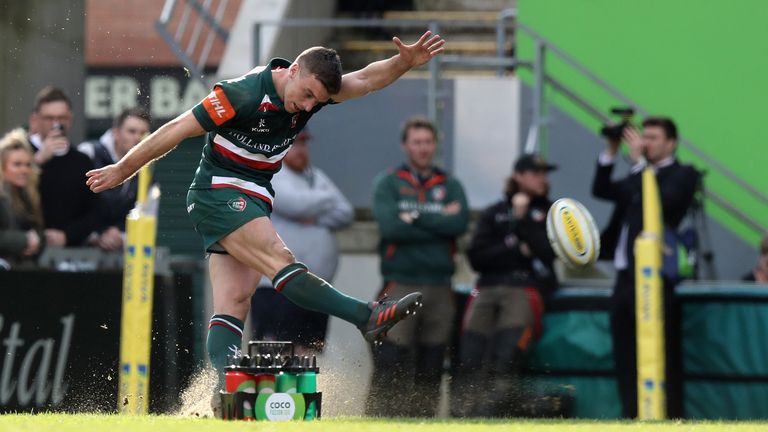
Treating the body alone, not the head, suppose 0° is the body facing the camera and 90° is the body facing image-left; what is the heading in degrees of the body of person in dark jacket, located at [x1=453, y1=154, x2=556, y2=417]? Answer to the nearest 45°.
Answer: approximately 315°

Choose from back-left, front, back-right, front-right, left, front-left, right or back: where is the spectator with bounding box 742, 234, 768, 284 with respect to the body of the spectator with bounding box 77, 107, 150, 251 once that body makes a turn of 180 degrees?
back-right

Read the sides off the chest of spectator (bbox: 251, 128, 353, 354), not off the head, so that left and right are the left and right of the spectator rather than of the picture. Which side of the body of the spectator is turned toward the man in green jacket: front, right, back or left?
left

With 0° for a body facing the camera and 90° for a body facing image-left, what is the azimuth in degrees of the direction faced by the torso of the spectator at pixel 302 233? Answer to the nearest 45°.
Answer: approximately 0°

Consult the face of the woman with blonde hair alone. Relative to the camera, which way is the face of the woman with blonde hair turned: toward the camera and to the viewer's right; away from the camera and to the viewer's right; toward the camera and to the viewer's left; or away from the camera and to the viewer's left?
toward the camera and to the viewer's right

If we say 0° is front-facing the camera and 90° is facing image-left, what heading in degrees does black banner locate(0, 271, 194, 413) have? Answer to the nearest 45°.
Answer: approximately 0°

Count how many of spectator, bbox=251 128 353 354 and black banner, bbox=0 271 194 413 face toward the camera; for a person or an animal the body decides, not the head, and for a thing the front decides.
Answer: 2

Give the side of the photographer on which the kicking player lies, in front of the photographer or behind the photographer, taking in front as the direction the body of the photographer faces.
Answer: in front
